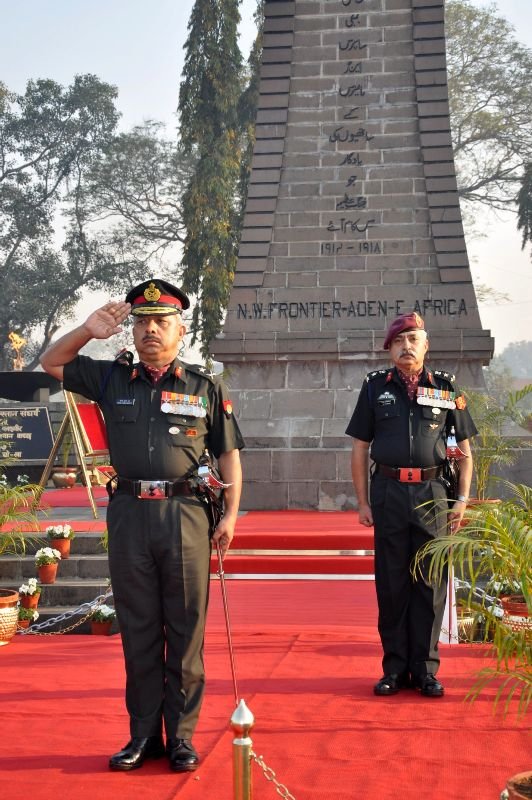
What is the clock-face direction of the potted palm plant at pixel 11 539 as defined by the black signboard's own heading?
The potted palm plant is roughly at 12 o'clock from the black signboard.

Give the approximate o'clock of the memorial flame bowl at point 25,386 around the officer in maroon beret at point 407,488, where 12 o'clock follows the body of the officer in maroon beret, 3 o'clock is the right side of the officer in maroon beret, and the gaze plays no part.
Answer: The memorial flame bowl is roughly at 5 o'clock from the officer in maroon beret.

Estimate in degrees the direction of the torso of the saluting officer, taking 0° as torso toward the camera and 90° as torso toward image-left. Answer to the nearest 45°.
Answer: approximately 0°

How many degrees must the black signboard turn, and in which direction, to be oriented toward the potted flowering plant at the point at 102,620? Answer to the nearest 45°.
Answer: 0° — it already faces it

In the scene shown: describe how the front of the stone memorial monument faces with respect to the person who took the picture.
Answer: facing the viewer

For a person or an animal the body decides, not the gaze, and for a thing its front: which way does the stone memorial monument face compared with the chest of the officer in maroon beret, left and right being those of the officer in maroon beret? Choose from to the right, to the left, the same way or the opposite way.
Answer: the same way

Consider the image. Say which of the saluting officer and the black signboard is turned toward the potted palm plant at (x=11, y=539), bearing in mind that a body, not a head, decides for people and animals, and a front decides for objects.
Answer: the black signboard

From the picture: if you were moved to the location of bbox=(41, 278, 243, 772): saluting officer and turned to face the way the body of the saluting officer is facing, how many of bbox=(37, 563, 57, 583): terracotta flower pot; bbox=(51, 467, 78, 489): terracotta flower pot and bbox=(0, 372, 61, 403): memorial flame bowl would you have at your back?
3

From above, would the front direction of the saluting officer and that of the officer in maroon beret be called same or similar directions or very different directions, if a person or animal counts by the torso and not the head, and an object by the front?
same or similar directions

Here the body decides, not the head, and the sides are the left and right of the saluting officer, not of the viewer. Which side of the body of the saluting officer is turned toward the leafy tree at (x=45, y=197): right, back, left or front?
back

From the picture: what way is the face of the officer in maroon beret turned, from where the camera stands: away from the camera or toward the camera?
toward the camera

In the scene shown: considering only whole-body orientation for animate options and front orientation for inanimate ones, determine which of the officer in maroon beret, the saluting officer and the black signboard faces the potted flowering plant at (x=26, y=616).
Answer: the black signboard

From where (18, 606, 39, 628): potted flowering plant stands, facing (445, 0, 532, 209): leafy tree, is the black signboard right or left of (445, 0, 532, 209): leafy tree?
left

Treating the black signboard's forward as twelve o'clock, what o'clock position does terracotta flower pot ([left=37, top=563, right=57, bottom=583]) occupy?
The terracotta flower pot is roughly at 12 o'clock from the black signboard.

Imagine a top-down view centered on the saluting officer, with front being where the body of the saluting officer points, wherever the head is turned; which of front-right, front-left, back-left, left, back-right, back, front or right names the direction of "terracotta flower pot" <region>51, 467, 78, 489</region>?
back

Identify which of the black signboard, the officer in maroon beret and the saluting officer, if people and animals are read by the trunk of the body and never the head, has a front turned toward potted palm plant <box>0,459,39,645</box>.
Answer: the black signboard

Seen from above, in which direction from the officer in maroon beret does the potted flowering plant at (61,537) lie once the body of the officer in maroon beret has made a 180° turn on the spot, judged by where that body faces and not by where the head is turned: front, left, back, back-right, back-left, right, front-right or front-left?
front-left

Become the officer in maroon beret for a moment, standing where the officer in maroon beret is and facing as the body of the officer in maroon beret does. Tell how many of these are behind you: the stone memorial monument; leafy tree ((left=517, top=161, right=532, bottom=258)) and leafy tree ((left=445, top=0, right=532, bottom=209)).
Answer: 3

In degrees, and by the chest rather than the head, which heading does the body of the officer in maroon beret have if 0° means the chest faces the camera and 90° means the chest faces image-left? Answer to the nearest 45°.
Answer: approximately 0°

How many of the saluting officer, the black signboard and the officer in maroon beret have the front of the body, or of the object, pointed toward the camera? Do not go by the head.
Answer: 3
